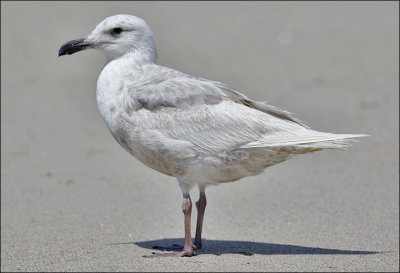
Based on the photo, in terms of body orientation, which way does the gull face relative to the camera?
to the viewer's left
